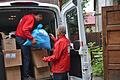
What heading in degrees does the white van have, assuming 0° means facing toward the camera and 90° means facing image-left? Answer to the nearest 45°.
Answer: approximately 180°
